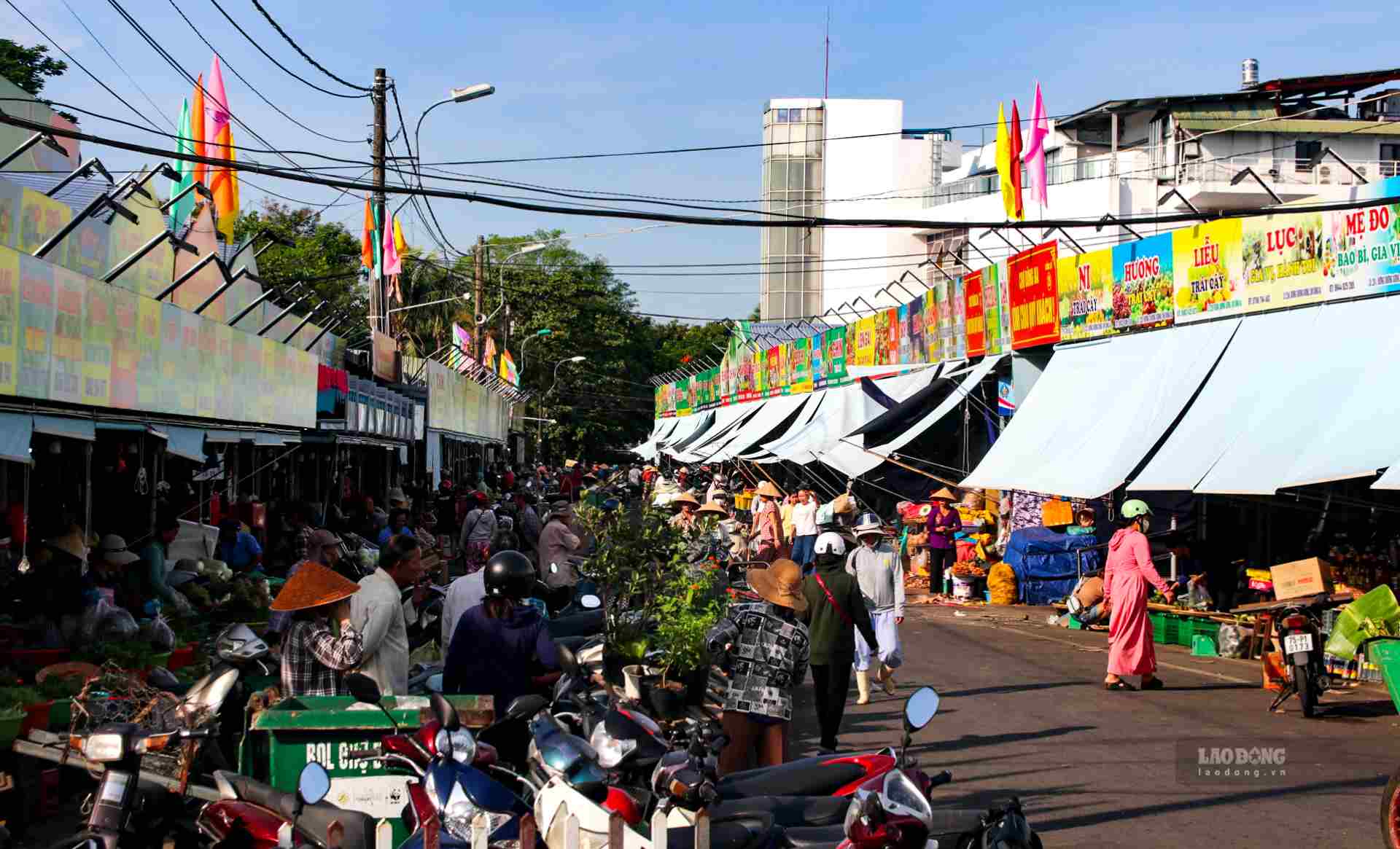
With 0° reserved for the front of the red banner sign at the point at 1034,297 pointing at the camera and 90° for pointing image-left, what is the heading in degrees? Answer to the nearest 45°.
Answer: approximately 45°

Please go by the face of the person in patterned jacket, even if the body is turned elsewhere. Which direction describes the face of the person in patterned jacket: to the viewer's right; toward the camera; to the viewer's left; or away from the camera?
away from the camera

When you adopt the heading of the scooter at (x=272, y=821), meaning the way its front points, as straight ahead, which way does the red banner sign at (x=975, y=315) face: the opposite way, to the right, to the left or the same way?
the opposite way

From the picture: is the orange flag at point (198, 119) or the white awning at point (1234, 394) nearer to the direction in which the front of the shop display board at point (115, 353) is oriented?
the white awning

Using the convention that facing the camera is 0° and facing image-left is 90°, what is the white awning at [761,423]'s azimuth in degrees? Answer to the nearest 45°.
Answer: approximately 45°

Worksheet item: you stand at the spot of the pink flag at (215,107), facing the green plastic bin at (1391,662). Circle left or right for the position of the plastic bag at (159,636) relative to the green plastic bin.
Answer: right

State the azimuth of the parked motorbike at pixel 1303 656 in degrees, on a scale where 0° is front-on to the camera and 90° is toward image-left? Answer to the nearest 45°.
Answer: approximately 180°

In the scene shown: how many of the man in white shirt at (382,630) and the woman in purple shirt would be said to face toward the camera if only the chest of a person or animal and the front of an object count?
1

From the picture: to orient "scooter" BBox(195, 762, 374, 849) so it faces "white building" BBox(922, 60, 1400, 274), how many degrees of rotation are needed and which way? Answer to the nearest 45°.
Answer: approximately 45° to its left

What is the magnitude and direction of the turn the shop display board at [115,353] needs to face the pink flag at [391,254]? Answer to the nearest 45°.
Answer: approximately 135° to its left

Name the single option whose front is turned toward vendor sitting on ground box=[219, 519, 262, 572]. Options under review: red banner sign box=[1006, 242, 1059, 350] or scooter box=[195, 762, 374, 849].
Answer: the red banner sign

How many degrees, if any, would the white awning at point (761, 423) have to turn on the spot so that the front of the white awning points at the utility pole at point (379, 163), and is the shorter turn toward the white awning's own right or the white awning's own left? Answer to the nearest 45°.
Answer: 0° — it already faces it

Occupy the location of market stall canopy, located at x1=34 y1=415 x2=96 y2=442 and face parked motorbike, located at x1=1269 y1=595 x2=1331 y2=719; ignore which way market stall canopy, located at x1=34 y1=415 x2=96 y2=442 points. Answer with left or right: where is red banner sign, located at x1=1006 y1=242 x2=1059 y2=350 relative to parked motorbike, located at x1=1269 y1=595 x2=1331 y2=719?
left
